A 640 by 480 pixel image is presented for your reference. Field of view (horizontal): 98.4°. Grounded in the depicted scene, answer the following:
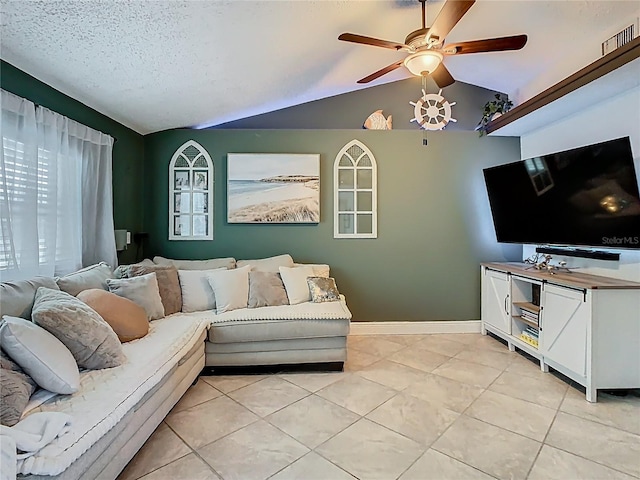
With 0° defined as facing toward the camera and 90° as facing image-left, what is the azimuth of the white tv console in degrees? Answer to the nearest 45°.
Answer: approximately 45°

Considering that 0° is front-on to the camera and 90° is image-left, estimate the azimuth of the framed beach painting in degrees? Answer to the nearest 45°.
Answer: approximately 0°

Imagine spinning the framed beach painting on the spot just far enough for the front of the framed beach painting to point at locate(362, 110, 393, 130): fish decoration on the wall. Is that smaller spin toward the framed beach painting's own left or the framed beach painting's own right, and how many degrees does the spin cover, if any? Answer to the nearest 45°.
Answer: approximately 90° to the framed beach painting's own left

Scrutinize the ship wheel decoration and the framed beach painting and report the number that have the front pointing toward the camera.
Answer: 2

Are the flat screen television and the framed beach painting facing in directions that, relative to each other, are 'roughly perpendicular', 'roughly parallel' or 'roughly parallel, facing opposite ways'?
roughly perpendicular
